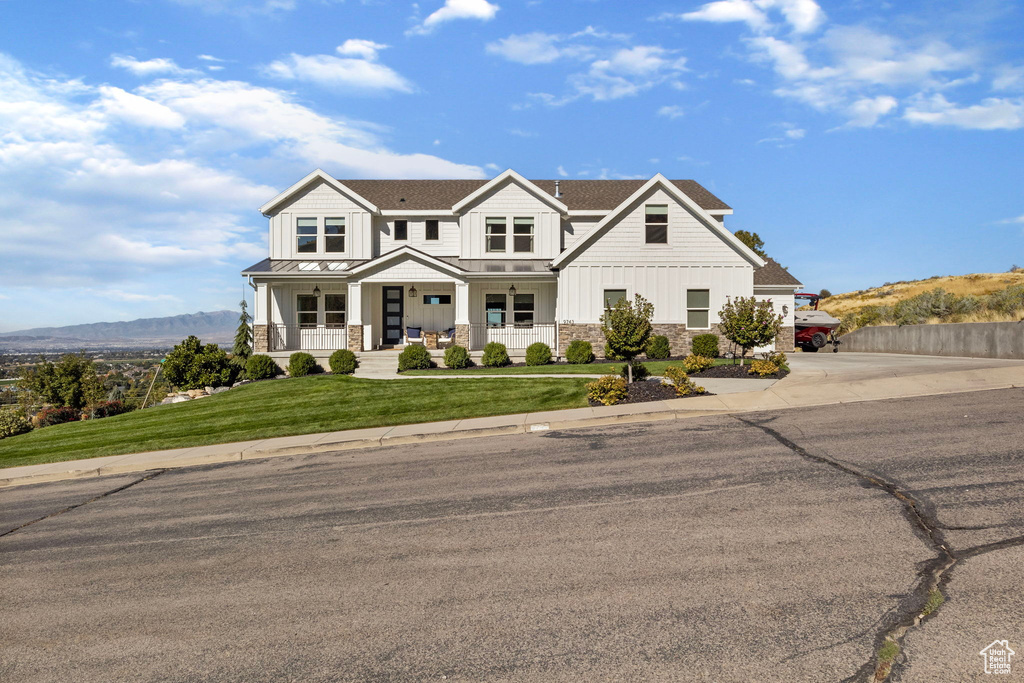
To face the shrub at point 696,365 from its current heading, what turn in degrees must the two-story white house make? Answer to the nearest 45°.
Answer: approximately 45° to its left

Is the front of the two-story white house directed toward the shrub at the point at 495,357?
yes

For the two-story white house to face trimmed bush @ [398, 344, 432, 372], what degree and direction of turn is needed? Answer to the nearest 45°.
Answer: approximately 45° to its right

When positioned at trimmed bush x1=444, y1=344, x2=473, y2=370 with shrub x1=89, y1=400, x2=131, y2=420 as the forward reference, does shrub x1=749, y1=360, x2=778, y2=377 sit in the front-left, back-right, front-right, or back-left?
back-left

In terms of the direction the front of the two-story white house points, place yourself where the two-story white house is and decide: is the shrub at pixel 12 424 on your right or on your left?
on your right

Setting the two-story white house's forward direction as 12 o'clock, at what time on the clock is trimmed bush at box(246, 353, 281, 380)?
The trimmed bush is roughly at 2 o'clock from the two-story white house.

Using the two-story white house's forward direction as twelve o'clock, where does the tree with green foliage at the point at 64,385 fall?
The tree with green foliage is roughly at 3 o'clock from the two-story white house.

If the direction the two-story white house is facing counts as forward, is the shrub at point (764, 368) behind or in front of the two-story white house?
in front

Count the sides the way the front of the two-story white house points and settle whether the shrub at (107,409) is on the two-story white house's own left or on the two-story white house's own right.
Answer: on the two-story white house's own right

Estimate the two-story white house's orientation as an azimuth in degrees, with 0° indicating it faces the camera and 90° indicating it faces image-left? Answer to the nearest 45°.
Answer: approximately 0°
